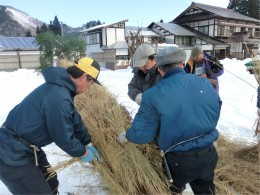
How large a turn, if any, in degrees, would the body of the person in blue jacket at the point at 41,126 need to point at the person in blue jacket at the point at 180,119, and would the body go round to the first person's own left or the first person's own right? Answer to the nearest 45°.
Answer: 0° — they already face them

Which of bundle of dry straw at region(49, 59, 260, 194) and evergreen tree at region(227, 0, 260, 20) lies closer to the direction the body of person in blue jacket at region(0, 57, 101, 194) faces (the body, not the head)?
the bundle of dry straw

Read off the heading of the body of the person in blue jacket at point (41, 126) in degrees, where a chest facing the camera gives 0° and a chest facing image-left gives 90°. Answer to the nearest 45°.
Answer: approximately 270°

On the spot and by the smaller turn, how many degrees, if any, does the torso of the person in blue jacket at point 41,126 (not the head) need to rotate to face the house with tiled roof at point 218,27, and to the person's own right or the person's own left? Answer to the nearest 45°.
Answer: approximately 45° to the person's own left

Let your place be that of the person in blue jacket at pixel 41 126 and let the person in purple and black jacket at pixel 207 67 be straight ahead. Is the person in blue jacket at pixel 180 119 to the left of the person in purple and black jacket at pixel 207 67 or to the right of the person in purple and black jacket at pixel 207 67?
right

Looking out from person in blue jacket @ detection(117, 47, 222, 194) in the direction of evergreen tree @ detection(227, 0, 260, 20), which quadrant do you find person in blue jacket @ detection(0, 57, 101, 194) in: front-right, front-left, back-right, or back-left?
back-left
